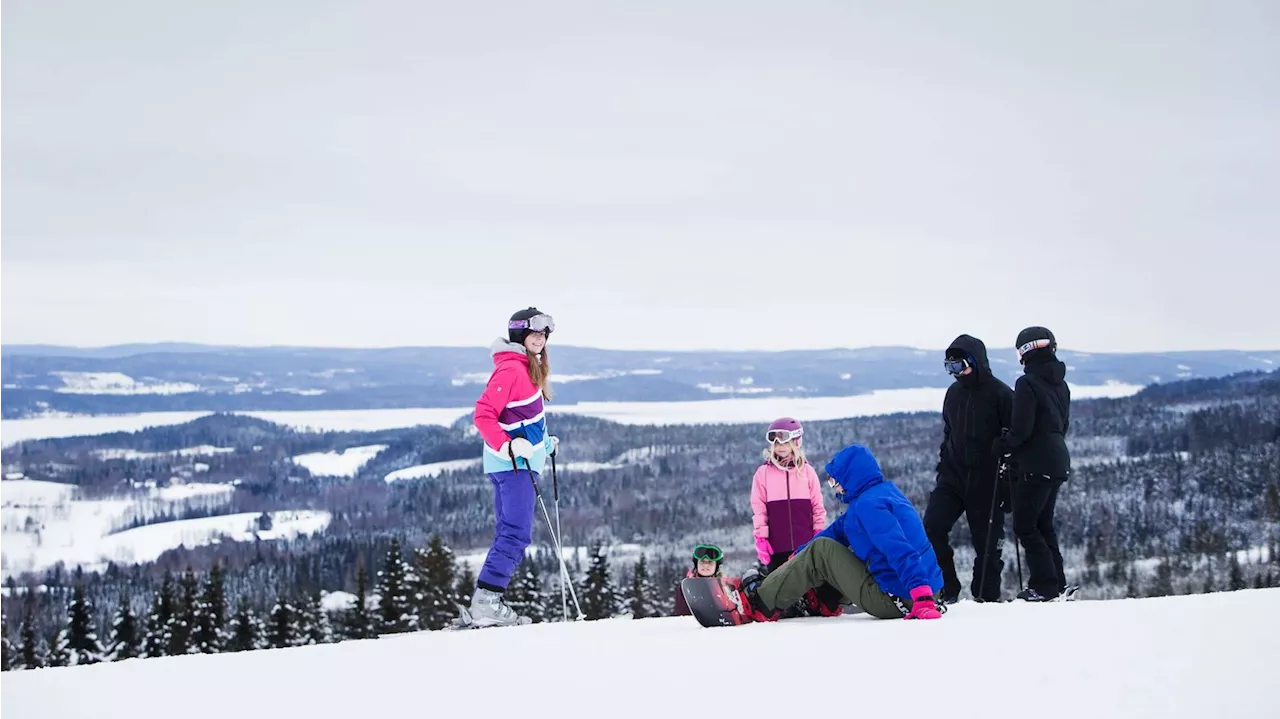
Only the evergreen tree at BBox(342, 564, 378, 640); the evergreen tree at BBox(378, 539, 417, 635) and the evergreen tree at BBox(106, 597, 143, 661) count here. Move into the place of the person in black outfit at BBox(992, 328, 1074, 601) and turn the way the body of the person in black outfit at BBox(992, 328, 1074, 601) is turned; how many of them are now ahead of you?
3

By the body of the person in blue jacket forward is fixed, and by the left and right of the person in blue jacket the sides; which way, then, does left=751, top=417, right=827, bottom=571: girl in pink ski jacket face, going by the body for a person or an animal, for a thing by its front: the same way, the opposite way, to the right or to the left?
to the left

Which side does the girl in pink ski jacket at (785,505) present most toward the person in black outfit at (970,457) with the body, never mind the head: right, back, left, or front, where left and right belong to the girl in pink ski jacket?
left

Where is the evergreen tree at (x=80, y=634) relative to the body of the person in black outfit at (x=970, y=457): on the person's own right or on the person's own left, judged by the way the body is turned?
on the person's own right

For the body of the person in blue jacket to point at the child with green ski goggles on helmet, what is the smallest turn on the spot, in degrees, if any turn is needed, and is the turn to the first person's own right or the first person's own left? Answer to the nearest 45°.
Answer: approximately 45° to the first person's own right

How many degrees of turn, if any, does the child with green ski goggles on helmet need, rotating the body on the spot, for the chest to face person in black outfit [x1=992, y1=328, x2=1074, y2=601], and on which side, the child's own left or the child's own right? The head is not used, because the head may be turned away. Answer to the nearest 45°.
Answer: approximately 90° to the child's own left

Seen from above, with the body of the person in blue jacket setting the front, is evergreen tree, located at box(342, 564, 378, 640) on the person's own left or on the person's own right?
on the person's own right

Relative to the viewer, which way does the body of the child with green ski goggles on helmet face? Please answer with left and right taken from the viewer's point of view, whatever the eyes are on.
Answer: facing the viewer

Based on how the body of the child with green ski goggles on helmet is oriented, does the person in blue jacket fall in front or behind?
in front

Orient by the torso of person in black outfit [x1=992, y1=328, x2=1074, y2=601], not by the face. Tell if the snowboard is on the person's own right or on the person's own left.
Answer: on the person's own left

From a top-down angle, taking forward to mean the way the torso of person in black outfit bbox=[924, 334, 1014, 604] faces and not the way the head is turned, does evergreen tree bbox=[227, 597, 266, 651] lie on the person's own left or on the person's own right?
on the person's own right

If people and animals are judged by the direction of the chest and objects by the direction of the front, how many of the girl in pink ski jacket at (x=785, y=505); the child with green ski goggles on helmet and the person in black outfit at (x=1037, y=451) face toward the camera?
2

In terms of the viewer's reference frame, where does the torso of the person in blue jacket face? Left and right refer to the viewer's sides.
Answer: facing to the left of the viewer

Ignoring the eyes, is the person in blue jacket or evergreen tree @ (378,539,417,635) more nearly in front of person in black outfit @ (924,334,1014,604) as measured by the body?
the person in blue jacket

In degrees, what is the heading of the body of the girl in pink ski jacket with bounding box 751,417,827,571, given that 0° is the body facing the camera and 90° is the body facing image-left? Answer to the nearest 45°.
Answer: approximately 0°
